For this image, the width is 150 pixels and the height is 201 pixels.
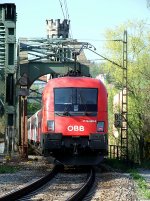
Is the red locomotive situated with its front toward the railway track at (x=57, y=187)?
yes

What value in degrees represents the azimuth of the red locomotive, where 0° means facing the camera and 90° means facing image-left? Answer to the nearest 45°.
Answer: approximately 0°

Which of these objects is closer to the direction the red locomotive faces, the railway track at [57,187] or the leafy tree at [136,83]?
the railway track
